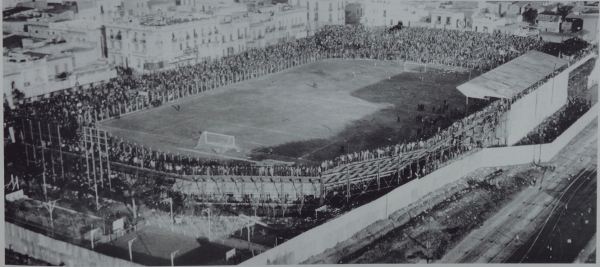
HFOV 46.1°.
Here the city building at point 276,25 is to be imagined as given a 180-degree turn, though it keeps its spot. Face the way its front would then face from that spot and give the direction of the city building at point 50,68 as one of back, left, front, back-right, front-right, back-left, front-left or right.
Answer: left

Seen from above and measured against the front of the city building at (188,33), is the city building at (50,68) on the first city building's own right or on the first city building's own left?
on the first city building's own right

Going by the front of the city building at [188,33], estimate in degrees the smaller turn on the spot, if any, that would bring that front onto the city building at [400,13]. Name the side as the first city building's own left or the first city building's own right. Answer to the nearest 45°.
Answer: approximately 90° to the first city building's own left

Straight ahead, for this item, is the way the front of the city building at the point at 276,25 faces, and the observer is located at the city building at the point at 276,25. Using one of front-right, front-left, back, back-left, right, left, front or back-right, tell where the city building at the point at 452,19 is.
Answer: front-left

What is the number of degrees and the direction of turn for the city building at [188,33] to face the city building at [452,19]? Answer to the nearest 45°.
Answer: approximately 45° to its left

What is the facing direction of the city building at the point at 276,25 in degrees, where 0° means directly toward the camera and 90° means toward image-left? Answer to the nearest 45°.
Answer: approximately 315°

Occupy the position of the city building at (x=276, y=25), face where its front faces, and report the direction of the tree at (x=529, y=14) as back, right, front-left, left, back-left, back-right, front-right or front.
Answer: front-left

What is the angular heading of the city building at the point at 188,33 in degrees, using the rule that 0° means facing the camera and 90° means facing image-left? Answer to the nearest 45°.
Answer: approximately 315°

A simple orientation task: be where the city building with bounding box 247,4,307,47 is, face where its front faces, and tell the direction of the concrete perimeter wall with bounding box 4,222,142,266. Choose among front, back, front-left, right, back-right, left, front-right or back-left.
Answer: front-right
